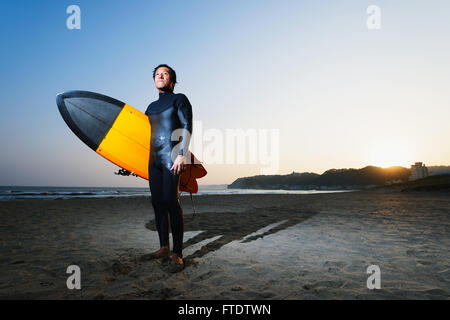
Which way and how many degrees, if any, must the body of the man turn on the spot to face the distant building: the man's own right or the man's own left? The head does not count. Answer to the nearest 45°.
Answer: approximately 180°

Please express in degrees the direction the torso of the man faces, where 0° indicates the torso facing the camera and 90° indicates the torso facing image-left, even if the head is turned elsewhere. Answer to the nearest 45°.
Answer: approximately 45°
